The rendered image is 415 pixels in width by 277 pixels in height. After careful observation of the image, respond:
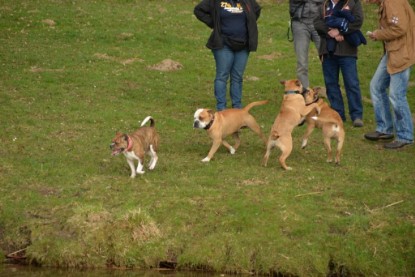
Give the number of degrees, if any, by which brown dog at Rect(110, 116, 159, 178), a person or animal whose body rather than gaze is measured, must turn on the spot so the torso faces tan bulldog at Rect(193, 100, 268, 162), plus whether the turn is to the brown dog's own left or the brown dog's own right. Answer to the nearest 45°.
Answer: approximately 180°

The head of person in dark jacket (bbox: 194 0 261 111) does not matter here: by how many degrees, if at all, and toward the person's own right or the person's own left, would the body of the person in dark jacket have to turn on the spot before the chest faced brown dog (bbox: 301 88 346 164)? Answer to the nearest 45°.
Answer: approximately 45° to the person's own left

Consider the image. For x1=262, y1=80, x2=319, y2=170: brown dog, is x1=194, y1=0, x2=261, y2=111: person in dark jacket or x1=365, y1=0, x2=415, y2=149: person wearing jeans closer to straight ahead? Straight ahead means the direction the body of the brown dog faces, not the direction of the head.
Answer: the person wearing jeans

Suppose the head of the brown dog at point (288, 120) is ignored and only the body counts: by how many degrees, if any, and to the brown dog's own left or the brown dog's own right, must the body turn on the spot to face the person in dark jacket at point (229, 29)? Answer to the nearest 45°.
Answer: approximately 90° to the brown dog's own left

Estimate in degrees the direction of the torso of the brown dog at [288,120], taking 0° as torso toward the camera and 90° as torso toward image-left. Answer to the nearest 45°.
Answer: approximately 225°

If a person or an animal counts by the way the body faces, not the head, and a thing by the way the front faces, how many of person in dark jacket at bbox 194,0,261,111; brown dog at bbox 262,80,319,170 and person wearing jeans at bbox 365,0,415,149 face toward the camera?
1

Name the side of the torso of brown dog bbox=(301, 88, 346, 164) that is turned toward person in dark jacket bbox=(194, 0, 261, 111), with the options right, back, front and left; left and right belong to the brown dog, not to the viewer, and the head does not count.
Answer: front

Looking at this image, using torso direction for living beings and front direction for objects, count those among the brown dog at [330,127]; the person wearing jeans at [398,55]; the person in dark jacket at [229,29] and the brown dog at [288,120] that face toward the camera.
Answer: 1

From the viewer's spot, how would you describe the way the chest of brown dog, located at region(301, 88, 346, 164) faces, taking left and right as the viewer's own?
facing away from the viewer and to the left of the viewer

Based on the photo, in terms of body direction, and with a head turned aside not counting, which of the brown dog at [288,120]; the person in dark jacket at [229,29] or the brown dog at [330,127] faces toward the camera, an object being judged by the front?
the person in dark jacket

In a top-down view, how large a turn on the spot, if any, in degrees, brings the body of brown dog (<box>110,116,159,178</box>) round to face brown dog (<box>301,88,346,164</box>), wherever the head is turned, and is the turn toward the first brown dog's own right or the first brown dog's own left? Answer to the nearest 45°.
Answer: approximately 135° to the first brown dog's own left

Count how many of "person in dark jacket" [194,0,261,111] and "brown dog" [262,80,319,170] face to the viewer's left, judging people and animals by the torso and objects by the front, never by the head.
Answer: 0

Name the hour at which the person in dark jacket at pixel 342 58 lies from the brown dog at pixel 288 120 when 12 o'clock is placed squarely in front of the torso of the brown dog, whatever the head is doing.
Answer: The person in dark jacket is roughly at 11 o'clock from the brown dog.

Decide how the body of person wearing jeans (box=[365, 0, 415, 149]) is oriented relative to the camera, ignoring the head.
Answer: to the viewer's left

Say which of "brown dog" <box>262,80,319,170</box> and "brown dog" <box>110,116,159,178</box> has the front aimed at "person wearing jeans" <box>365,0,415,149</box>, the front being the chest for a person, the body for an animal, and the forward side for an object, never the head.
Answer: "brown dog" <box>262,80,319,170</box>

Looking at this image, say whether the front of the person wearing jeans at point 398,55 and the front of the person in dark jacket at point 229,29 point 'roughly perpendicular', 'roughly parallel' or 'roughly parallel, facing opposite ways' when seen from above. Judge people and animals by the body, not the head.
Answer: roughly perpendicular
